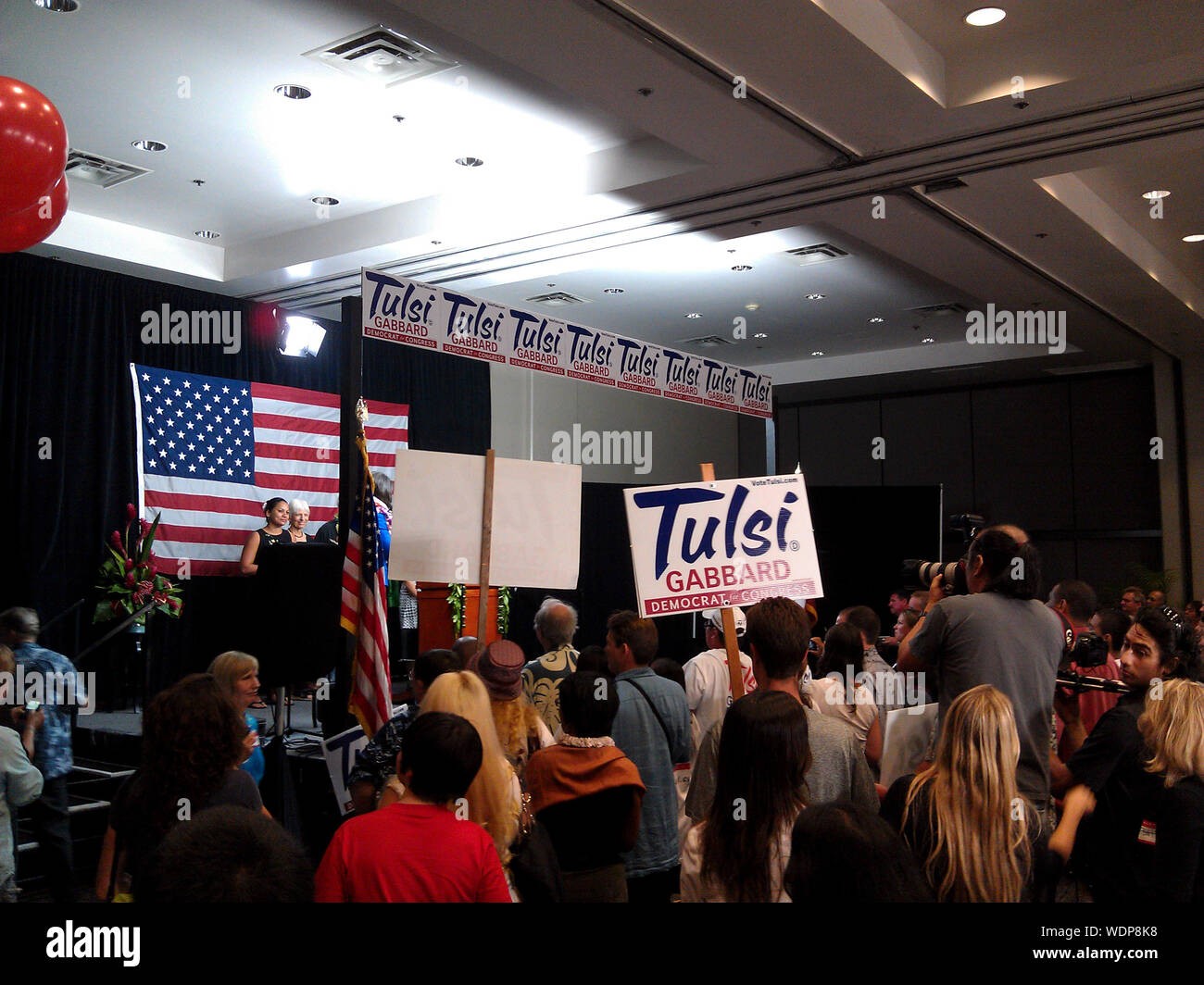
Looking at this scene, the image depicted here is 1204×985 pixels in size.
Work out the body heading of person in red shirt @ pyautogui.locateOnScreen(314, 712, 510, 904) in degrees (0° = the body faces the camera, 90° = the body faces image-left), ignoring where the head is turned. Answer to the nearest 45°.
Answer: approximately 180°

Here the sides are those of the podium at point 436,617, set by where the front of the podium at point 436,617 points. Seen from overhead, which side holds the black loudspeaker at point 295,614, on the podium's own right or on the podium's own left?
on the podium's own right

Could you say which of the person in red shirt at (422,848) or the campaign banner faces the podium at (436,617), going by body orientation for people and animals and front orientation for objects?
the person in red shirt

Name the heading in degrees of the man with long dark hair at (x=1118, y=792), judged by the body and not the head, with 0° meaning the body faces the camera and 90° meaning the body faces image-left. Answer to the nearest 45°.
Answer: approximately 90°

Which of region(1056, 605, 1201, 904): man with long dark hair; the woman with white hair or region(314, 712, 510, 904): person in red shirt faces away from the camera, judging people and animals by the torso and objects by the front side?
the person in red shirt

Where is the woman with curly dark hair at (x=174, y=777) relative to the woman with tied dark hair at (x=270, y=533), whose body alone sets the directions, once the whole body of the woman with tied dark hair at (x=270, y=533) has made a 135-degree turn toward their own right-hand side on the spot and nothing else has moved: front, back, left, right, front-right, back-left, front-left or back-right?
left

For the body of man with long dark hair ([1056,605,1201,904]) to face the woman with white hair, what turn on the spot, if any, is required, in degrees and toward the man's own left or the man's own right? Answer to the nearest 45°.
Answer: approximately 45° to the man's own right

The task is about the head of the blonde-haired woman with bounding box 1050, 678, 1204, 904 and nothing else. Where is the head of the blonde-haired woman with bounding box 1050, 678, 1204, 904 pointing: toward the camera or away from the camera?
away from the camera

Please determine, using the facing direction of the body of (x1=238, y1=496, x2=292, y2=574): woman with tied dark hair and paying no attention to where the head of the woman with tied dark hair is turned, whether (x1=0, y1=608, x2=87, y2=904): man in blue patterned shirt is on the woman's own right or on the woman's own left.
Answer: on the woman's own right

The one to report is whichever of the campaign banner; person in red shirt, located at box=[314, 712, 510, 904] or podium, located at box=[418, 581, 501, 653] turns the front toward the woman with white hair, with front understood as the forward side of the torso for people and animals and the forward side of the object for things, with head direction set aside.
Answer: the person in red shirt

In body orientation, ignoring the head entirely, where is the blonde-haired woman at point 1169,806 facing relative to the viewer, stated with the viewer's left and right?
facing to the left of the viewer

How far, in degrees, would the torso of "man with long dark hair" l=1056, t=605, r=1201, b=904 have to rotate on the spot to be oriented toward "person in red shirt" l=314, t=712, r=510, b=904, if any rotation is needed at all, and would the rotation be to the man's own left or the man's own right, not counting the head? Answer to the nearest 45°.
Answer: approximately 45° to the man's own left
